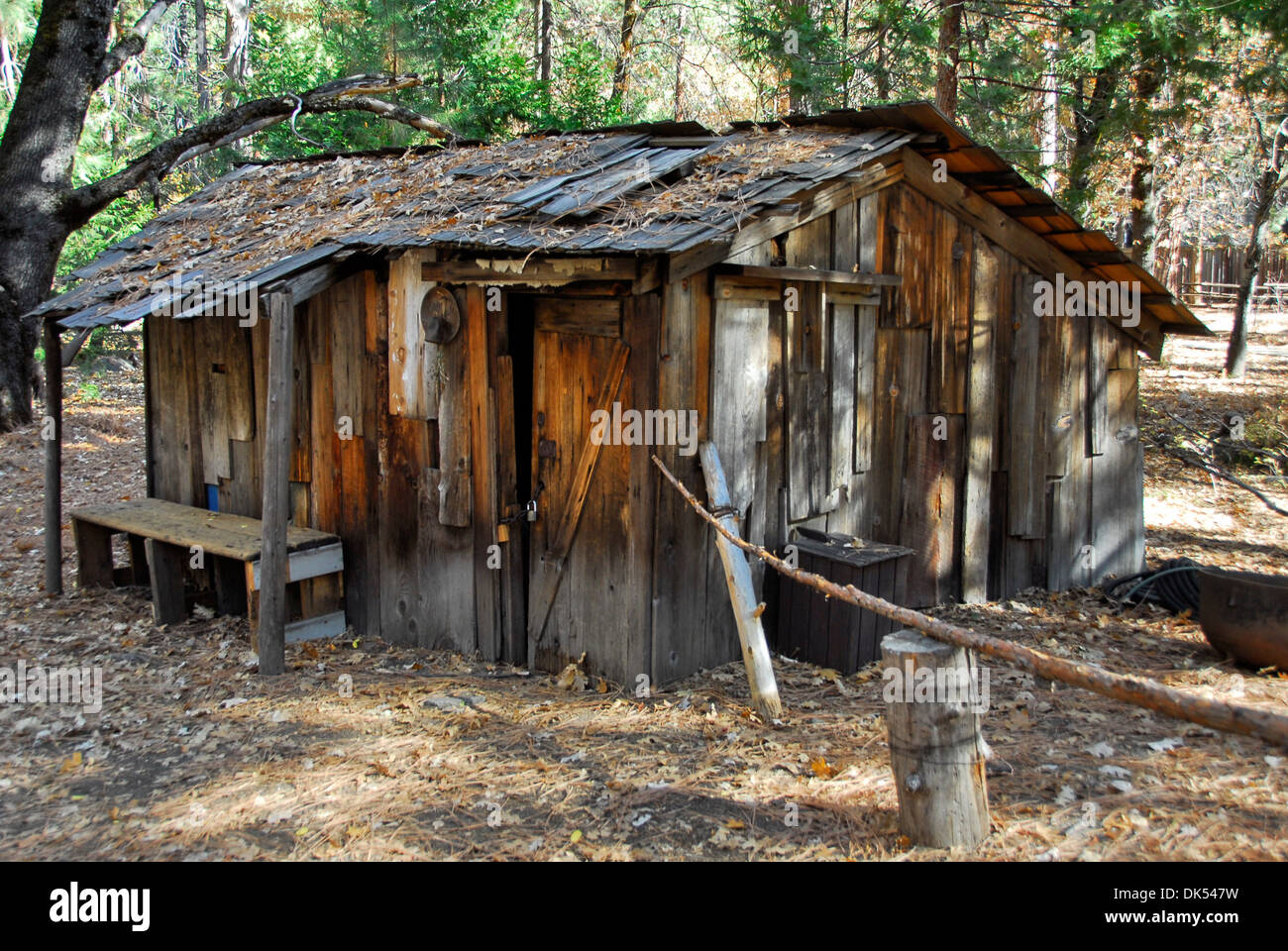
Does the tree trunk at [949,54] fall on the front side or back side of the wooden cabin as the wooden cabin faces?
on the back side

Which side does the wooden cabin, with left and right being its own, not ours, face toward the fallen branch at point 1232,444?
back

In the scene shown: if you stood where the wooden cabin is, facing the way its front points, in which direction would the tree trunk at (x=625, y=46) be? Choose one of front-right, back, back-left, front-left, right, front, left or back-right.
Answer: back-right

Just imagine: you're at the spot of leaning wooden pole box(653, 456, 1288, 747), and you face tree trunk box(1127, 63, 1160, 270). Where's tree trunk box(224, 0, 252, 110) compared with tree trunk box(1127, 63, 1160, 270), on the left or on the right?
left

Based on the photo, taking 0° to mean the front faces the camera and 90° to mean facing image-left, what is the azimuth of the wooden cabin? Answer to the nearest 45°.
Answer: approximately 45°

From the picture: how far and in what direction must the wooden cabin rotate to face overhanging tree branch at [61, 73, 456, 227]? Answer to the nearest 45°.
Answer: approximately 90° to its right

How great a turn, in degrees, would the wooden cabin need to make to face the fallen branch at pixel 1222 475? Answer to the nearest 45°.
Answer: approximately 135° to its left
